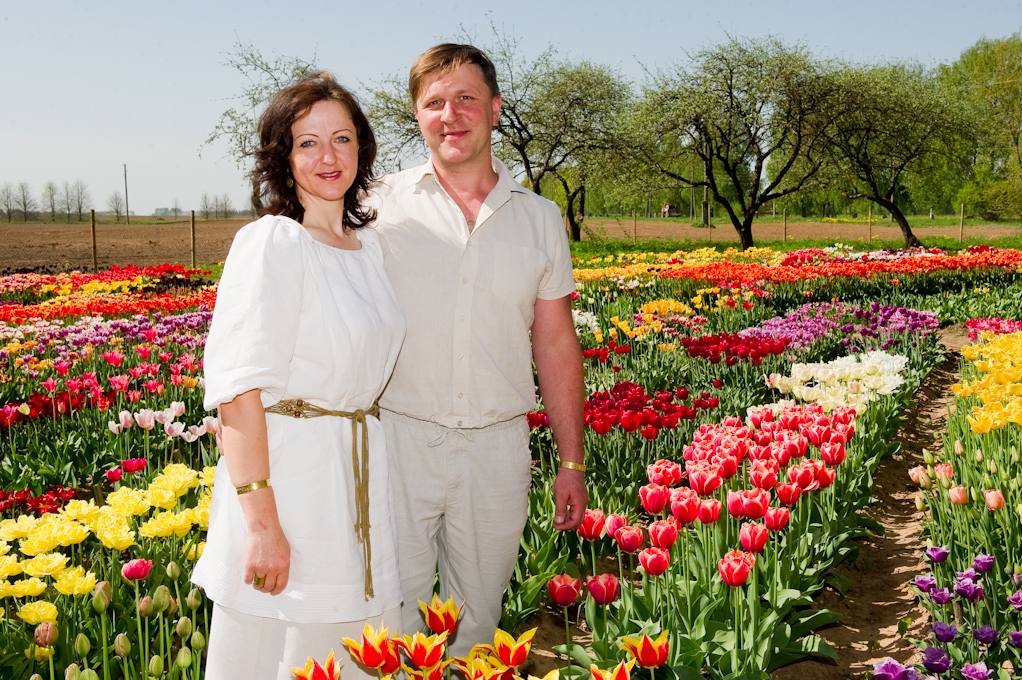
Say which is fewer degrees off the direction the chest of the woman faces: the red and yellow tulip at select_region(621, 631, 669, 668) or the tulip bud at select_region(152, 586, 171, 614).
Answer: the red and yellow tulip

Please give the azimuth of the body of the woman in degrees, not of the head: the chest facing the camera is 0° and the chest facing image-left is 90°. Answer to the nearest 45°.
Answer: approximately 315°

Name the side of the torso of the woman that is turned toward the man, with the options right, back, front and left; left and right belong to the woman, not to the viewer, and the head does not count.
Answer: left

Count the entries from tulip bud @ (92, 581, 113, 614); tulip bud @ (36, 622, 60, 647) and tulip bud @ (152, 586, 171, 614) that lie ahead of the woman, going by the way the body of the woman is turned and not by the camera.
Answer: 0

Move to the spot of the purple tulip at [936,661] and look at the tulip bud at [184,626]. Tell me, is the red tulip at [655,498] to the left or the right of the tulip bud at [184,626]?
right

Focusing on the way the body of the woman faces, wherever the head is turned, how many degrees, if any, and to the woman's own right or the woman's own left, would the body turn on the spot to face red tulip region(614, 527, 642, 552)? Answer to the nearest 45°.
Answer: approximately 90° to the woman's own left

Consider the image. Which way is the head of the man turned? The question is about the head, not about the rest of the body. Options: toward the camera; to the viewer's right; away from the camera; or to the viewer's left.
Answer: toward the camera

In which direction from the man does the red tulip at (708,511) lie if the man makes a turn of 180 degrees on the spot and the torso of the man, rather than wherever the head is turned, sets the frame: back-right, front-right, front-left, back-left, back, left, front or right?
right

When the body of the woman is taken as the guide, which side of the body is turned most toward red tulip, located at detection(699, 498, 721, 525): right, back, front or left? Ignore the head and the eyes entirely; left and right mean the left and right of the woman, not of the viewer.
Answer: left

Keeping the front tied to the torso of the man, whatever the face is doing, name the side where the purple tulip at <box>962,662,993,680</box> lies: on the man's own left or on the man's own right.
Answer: on the man's own left

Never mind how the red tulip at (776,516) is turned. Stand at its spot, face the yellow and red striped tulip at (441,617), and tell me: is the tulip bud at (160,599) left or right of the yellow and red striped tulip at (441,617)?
right

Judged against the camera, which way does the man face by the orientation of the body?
toward the camera

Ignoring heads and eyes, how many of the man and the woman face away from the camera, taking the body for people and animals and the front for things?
0

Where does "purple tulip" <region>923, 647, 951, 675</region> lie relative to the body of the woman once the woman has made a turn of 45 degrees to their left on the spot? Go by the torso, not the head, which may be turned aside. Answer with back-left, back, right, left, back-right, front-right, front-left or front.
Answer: front

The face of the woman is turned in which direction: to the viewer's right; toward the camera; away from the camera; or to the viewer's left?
toward the camera
